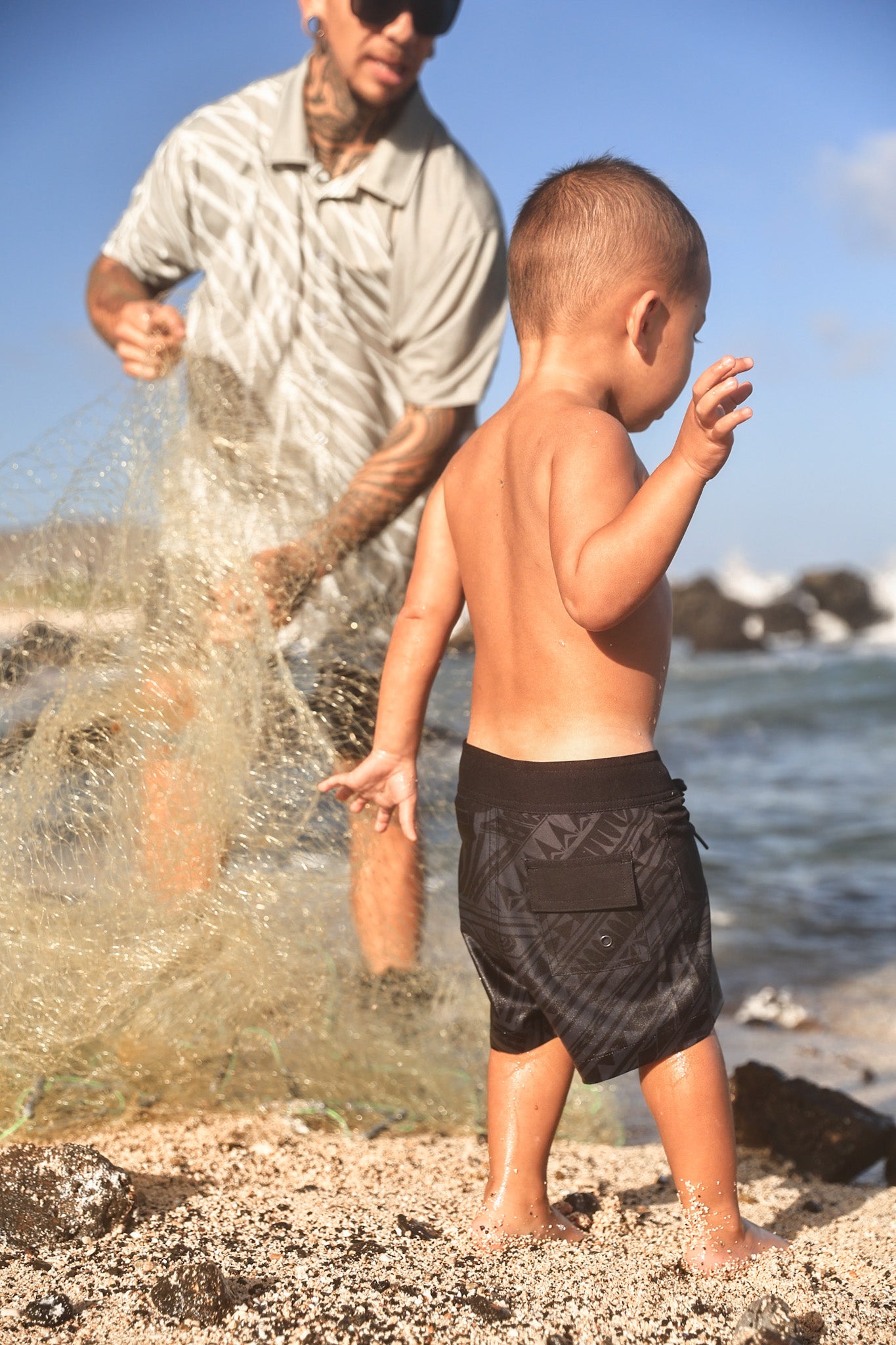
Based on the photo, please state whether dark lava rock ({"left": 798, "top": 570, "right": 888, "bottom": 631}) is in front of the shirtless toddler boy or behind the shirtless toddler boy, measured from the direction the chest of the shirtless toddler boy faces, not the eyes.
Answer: in front

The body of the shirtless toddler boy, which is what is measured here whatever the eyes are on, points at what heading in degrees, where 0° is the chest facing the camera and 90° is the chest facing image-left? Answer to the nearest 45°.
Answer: approximately 225°

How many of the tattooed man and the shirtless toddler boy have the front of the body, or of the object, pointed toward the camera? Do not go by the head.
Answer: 1

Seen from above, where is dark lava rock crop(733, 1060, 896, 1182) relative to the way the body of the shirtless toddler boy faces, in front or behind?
in front

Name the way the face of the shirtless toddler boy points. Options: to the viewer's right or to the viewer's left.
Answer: to the viewer's right

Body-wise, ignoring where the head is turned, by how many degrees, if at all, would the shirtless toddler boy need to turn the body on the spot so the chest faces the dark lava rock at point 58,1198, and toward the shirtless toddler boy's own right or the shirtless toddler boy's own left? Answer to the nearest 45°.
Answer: approximately 135° to the shirtless toddler boy's own left

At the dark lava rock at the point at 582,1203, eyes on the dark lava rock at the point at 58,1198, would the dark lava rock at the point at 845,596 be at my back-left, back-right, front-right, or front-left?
back-right
